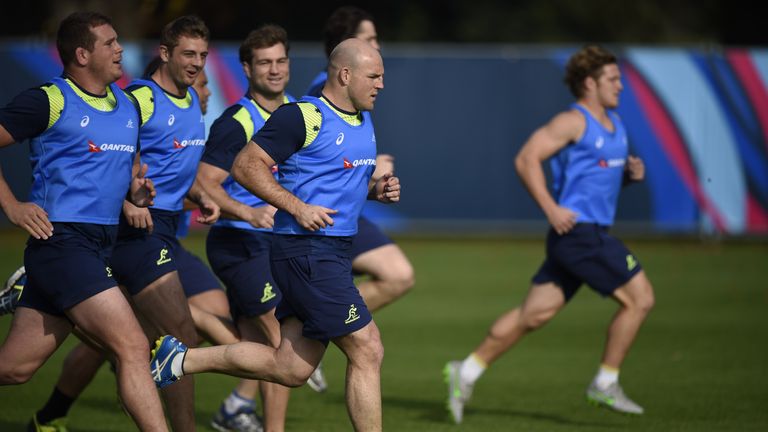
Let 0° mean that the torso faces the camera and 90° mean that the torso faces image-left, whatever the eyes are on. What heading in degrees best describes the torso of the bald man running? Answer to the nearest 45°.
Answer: approximately 270°
